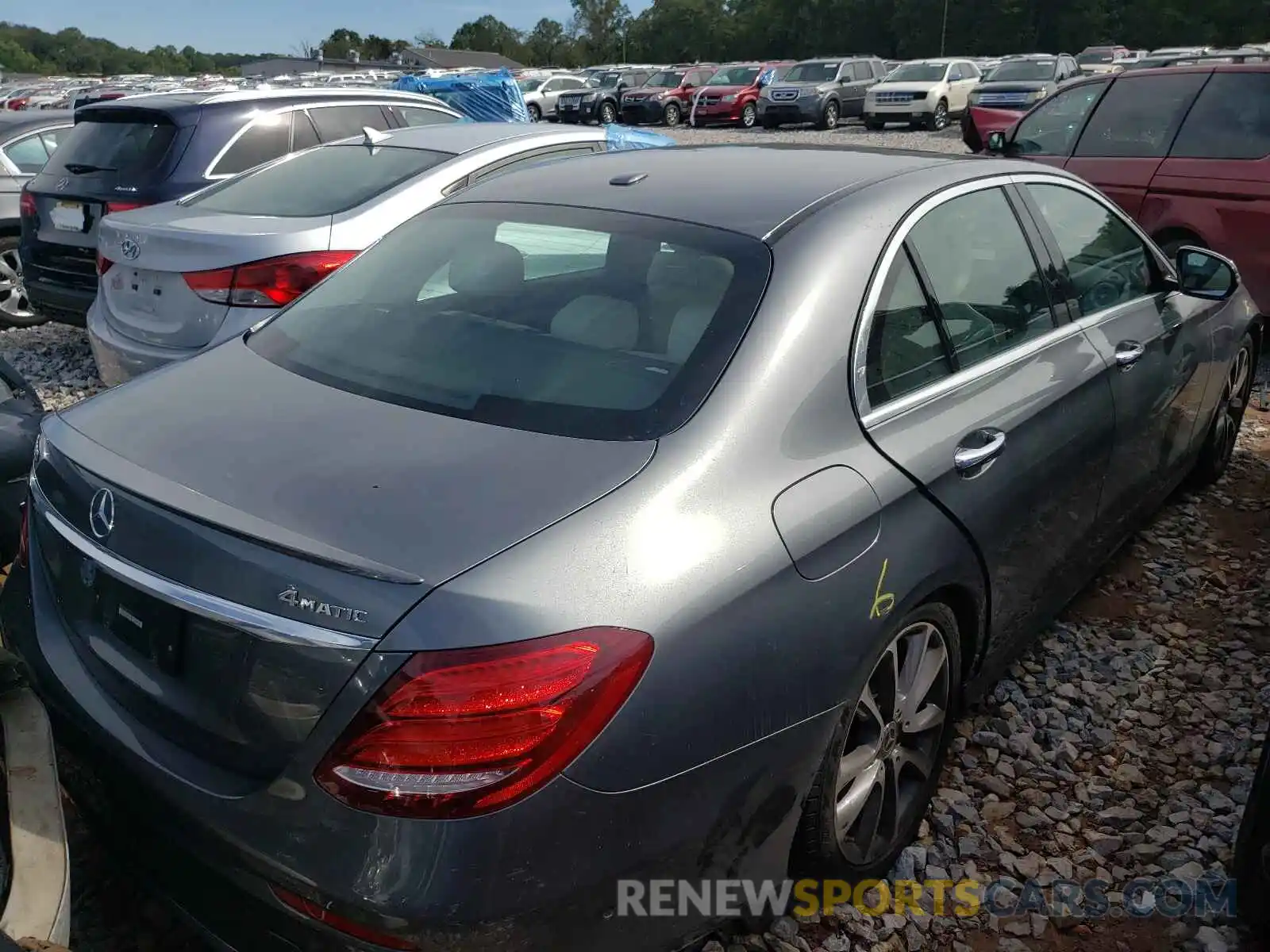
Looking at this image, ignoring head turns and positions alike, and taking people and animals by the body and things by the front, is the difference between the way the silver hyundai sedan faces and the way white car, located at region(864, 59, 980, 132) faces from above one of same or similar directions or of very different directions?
very different directions

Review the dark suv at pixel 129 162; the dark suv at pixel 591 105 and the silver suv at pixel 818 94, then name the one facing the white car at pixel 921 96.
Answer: the dark suv at pixel 129 162

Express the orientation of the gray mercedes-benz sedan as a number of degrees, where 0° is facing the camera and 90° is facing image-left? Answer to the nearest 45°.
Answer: approximately 225°

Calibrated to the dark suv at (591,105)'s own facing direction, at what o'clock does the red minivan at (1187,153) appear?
The red minivan is roughly at 10 o'clock from the dark suv.

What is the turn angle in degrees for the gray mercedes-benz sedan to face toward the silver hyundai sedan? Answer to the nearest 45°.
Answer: approximately 90° to its left

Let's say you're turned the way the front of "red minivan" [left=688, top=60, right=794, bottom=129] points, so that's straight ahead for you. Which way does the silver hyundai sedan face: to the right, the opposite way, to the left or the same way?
the opposite way

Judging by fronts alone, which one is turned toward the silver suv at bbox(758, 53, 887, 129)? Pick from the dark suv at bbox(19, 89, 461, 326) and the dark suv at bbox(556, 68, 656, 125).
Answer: the dark suv at bbox(19, 89, 461, 326)
